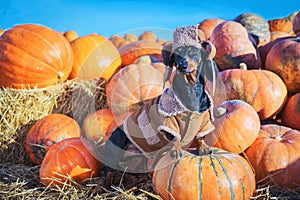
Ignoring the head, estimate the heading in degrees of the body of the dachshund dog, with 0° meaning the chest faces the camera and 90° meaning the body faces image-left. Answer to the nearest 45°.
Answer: approximately 315°

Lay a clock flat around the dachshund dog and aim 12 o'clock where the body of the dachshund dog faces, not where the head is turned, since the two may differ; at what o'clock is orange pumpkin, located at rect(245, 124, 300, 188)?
The orange pumpkin is roughly at 10 o'clock from the dachshund dog.

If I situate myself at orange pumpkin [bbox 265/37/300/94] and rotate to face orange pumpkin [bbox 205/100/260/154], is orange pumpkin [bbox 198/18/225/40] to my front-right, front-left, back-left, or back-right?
back-right

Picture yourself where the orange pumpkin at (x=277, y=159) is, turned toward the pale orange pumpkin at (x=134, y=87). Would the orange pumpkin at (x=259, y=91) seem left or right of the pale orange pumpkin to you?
right

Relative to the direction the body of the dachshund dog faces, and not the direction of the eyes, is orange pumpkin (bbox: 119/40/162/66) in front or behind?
behind

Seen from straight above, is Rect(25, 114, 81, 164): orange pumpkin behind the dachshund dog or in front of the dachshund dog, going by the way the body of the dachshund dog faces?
behind

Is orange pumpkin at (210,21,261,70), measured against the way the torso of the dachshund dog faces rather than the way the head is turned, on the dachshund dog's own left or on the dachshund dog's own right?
on the dachshund dog's own left

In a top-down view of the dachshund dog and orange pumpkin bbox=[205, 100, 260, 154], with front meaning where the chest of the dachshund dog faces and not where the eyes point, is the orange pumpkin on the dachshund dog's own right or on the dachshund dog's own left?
on the dachshund dog's own left

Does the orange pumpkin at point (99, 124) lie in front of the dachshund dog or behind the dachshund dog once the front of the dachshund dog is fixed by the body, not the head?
behind

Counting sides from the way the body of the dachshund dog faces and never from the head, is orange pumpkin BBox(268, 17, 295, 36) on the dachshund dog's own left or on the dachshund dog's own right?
on the dachshund dog's own left
